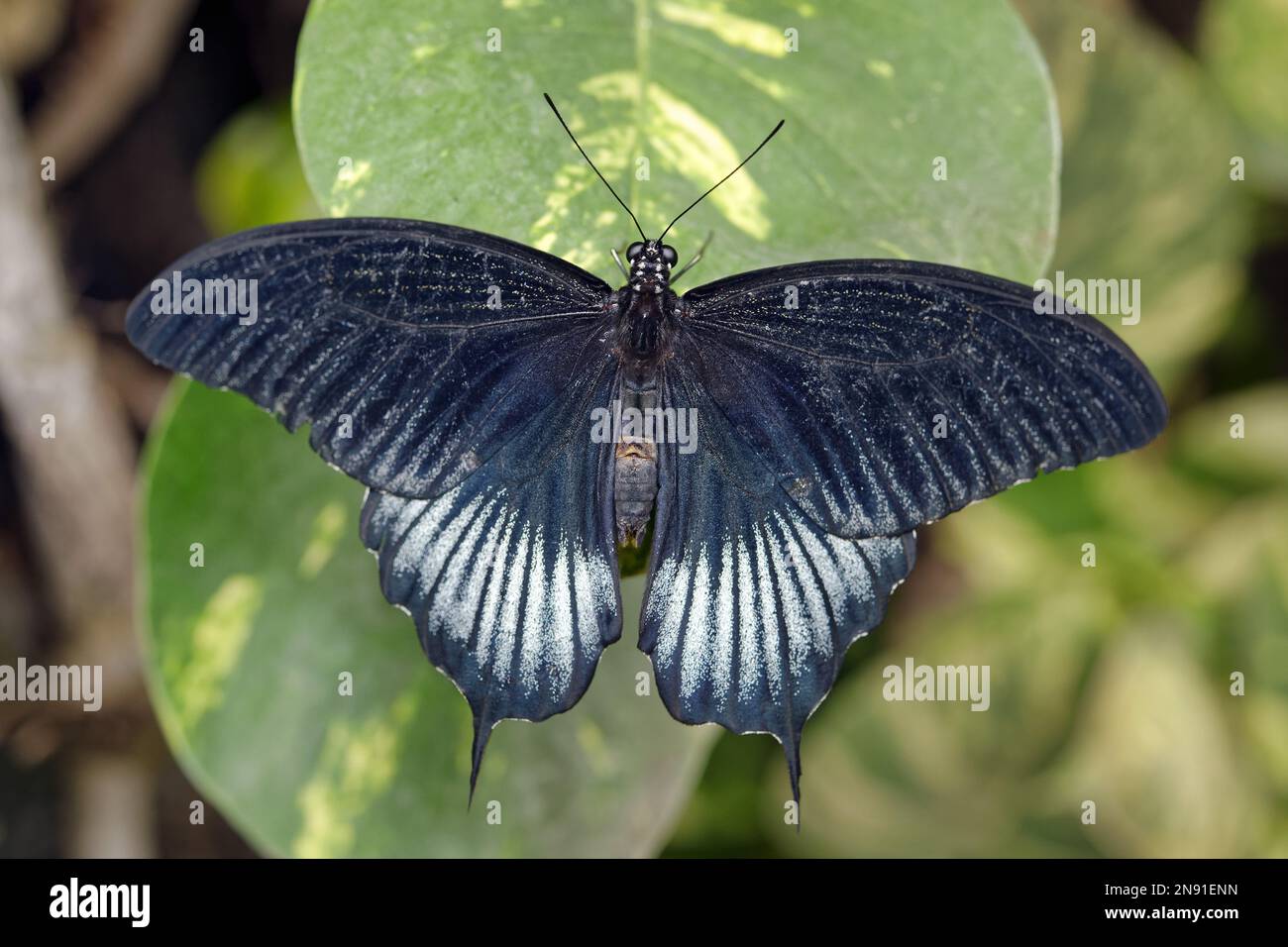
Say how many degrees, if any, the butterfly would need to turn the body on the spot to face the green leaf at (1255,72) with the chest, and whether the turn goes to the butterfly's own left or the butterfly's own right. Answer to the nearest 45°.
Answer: approximately 45° to the butterfly's own right

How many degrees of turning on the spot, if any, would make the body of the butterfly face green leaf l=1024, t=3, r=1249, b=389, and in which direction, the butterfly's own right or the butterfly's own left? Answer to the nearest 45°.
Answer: approximately 45° to the butterfly's own right

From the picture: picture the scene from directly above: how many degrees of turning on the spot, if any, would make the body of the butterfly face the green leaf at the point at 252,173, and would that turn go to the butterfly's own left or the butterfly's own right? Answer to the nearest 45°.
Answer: approximately 45° to the butterfly's own left

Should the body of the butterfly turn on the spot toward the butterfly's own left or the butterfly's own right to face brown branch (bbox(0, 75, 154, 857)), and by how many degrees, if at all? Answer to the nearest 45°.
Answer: approximately 45° to the butterfly's own left

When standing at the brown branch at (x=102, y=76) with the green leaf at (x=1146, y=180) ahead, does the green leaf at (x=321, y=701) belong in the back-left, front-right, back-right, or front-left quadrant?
front-right

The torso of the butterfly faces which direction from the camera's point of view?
away from the camera

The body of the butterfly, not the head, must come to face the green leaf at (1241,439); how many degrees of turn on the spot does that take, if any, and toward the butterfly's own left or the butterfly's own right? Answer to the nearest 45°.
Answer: approximately 45° to the butterfly's own right
